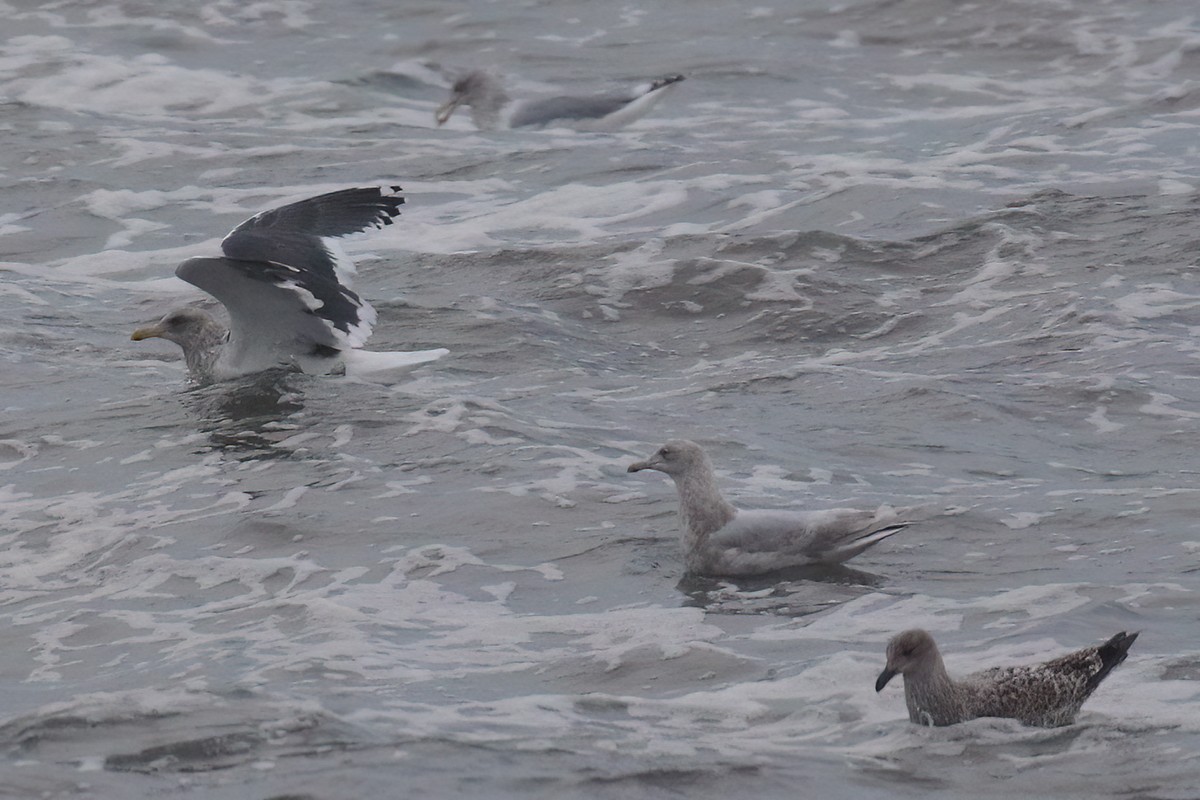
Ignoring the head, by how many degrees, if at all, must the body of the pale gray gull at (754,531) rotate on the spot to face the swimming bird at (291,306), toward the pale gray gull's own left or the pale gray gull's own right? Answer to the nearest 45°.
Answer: approximately 45° to the pale gray gull's own right

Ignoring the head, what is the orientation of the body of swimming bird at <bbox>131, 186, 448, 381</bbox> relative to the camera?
to the viewer's left

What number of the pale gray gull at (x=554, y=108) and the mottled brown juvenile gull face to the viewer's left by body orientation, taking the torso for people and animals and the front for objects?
2

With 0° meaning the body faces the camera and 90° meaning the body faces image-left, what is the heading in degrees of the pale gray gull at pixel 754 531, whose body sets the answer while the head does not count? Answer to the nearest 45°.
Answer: approximately 90°

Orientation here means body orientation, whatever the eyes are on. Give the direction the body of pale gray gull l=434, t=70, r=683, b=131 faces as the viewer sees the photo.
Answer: to the viewer's left

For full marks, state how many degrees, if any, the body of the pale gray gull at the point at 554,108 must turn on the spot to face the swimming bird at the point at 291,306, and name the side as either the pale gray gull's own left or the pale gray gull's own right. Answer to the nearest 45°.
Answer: approximately 90° to the pale gray gull's own left

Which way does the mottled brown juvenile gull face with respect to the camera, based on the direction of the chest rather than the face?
to the viewer's left

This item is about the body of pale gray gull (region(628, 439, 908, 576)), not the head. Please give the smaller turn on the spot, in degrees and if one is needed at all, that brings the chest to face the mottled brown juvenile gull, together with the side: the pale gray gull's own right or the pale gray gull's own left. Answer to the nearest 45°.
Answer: approximately 135° to the pale gray gull's own left

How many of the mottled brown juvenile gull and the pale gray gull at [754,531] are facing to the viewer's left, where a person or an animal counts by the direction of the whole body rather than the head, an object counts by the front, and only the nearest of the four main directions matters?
2

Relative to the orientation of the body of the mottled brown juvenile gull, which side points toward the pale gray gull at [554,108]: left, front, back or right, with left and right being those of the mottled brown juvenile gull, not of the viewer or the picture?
right

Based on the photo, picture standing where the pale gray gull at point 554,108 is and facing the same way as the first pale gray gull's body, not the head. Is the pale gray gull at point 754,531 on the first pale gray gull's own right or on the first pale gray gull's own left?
on the first pale gray gull's own left
